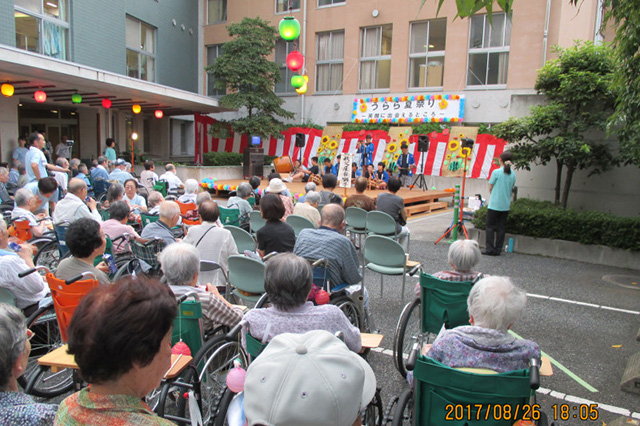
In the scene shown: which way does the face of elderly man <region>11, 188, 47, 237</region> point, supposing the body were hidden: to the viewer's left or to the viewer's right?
to the viewer's right

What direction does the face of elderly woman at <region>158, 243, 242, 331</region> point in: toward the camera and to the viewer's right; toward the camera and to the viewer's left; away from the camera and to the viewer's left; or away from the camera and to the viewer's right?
away from the camera and to the viewer's right

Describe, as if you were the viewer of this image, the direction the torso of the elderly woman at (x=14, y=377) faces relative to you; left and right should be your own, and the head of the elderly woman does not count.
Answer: facing away from the viewer and to the right of the viewer

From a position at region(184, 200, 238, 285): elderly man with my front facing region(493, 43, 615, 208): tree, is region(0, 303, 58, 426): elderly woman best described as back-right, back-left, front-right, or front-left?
back-right

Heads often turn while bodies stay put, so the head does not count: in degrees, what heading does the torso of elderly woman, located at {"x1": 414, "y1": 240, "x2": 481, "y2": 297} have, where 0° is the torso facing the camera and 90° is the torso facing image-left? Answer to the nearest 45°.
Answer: approximately 180°

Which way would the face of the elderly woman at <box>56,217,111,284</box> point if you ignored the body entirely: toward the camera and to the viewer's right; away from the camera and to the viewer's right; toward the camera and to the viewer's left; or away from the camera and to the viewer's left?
away from the camera and to the viewer's right

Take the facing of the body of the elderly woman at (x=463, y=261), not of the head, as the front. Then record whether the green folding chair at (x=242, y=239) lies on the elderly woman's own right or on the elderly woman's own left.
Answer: on the elderly woman's own left

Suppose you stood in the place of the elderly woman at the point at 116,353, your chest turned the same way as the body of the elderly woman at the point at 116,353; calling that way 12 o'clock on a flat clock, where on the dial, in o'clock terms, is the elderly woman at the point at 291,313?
the elderly woman at the point at 291,313 is roughly at 12 o'clock from the elderly woman at the point at 116,353.

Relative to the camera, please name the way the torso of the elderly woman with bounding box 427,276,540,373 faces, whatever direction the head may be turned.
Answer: away from the camera

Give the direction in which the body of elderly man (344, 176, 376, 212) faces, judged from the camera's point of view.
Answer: away from the camera

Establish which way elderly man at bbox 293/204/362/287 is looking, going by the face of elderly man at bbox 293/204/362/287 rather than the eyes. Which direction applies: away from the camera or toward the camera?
away from the camera

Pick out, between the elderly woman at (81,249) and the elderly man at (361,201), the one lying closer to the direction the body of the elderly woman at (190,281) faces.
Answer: the elderly man
